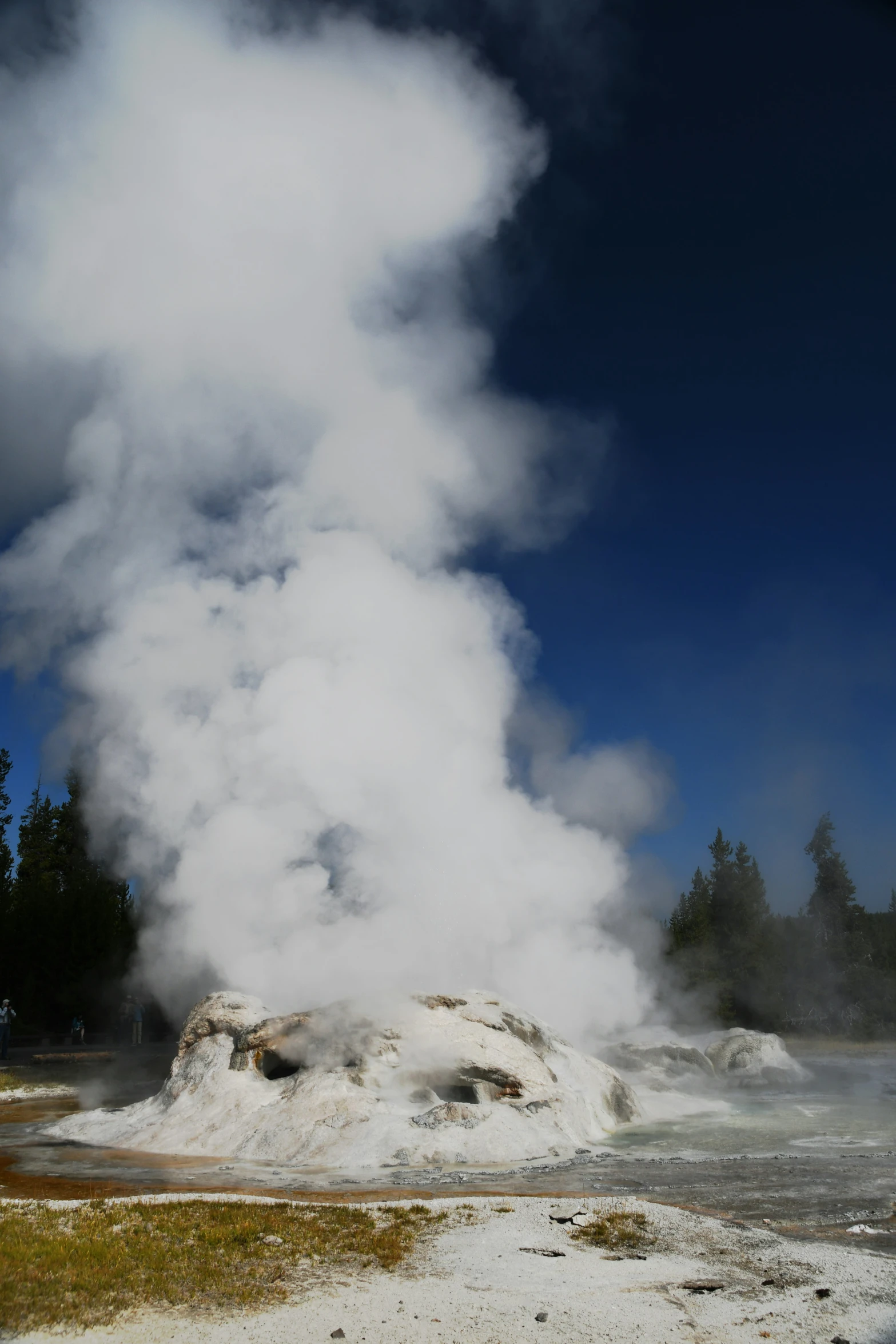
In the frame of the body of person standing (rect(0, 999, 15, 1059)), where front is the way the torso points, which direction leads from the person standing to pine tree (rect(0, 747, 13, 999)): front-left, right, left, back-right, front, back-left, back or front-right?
back-left

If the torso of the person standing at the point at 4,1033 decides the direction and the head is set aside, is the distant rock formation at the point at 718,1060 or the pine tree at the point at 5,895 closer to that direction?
the distant rock formation

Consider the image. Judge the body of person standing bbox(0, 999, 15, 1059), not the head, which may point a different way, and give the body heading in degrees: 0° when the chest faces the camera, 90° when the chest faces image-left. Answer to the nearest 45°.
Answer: approximately 315°

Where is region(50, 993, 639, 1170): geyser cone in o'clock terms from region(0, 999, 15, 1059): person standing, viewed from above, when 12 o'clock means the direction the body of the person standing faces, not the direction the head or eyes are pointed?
The geyser cone is roughly at 1 o'clock from the person standing.

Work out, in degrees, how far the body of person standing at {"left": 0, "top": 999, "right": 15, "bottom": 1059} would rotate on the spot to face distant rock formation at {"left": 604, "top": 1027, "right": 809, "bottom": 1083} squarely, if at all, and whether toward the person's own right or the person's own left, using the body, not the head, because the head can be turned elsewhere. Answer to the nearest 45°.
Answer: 0° — they already face it

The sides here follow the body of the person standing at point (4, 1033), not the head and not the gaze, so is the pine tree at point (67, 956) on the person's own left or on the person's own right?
on the person's own left
